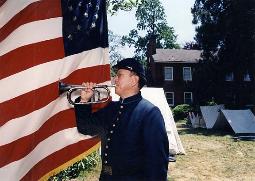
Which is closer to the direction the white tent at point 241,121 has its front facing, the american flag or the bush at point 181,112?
the american flag

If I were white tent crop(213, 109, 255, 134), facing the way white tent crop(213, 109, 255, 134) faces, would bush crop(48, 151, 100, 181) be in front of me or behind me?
in front

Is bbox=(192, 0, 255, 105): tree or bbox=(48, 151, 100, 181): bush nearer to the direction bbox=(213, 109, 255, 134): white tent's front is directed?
the bush

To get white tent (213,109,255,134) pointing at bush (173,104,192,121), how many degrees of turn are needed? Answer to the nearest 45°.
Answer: approximately 90° to its right

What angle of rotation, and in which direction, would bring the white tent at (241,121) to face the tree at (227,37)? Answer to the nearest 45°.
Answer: approximately 135° to its right

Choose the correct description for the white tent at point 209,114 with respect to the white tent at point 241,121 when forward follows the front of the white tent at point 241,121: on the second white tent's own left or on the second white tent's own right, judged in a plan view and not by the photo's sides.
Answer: on the second white tent's own right

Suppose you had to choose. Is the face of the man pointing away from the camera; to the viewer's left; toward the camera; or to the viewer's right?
to the viewer's left

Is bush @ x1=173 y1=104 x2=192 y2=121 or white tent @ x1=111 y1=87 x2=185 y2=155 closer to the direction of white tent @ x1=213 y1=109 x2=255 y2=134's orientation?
the white tent

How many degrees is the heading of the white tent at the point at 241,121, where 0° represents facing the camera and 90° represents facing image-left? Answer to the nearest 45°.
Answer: approximately 45°

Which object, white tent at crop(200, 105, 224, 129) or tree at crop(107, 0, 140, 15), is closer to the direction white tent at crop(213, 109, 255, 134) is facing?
the tree
